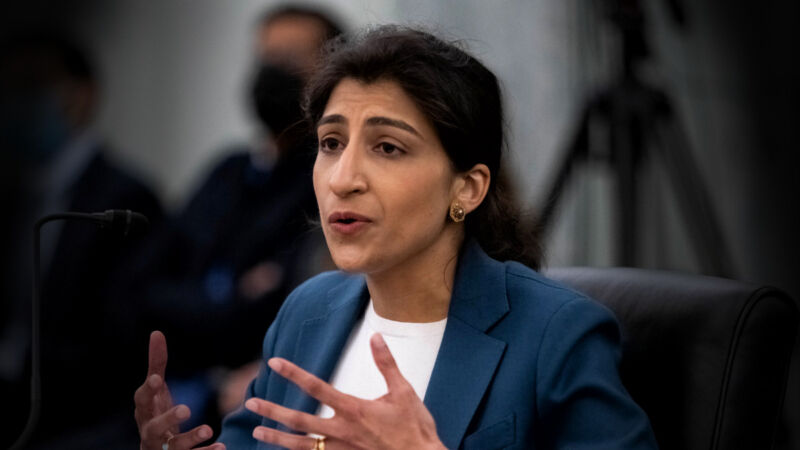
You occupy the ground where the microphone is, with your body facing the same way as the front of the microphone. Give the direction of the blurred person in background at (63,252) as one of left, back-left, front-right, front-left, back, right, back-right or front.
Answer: left

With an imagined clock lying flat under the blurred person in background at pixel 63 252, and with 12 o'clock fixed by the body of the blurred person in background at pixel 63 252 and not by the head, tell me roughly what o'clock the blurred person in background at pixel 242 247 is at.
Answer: the blurred person in background at pixel 242 247 is roughly at 9 o'clock from the blurred person in background at pixel 63 252.

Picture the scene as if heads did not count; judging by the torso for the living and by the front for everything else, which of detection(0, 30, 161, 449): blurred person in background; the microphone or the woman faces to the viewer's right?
the microphone

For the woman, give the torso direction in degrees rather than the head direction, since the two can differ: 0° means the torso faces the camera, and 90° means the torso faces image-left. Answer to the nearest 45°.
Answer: approximately 45°

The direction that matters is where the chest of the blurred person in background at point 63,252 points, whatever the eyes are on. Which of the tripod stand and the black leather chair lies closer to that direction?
the black leather chair

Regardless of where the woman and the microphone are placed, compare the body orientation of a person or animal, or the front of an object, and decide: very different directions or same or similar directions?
very different directions

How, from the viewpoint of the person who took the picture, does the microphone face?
facing to the right of the viewer

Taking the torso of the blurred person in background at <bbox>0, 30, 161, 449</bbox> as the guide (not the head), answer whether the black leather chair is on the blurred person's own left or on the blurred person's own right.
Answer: on the blurred person's own left

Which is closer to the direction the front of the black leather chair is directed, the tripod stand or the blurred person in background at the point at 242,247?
the blurred person in background

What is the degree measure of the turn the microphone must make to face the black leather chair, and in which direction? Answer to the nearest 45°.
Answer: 0° — it already faces it

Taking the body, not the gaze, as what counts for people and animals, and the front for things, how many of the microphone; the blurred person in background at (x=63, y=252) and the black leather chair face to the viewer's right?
1

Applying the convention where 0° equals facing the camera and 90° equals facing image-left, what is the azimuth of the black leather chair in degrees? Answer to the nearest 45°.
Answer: approximately 45°
